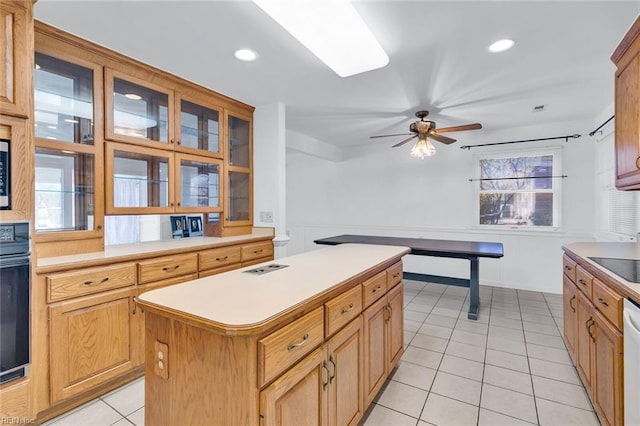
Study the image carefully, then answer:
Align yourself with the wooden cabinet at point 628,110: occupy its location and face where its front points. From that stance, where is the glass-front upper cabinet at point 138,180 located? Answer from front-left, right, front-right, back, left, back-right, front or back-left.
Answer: front-left

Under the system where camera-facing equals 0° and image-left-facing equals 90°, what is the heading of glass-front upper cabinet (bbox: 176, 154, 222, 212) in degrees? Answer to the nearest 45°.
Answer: approximately 315°

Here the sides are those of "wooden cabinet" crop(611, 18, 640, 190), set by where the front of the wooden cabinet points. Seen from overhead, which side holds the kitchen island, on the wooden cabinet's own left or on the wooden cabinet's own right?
on the wooden cabinet's own left

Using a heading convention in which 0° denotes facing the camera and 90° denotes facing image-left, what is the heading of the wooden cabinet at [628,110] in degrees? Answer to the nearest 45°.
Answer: approximately 90°

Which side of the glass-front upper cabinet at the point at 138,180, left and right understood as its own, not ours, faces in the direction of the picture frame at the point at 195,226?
left

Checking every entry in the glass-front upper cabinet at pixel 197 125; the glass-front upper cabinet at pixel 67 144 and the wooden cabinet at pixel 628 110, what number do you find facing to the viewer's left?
1

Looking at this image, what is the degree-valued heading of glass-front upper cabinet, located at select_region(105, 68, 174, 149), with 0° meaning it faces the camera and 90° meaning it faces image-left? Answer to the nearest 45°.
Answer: approximately 315°

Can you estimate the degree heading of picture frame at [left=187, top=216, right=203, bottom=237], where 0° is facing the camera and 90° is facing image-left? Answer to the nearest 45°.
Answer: approximately 315°

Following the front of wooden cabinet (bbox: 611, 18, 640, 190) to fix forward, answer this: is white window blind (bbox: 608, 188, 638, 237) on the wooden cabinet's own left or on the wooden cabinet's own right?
on the wooden cabinet's own right

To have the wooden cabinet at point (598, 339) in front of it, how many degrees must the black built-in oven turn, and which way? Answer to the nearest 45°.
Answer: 0° — it already faces it

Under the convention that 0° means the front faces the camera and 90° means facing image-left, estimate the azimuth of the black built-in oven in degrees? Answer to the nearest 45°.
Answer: approximately 315°

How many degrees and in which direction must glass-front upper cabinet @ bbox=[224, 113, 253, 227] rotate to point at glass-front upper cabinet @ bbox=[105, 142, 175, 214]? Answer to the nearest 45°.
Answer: approximately 90° to its right

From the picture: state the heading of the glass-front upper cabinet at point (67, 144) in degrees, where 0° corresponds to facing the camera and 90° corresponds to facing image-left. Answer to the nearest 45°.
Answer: approximately 315°
